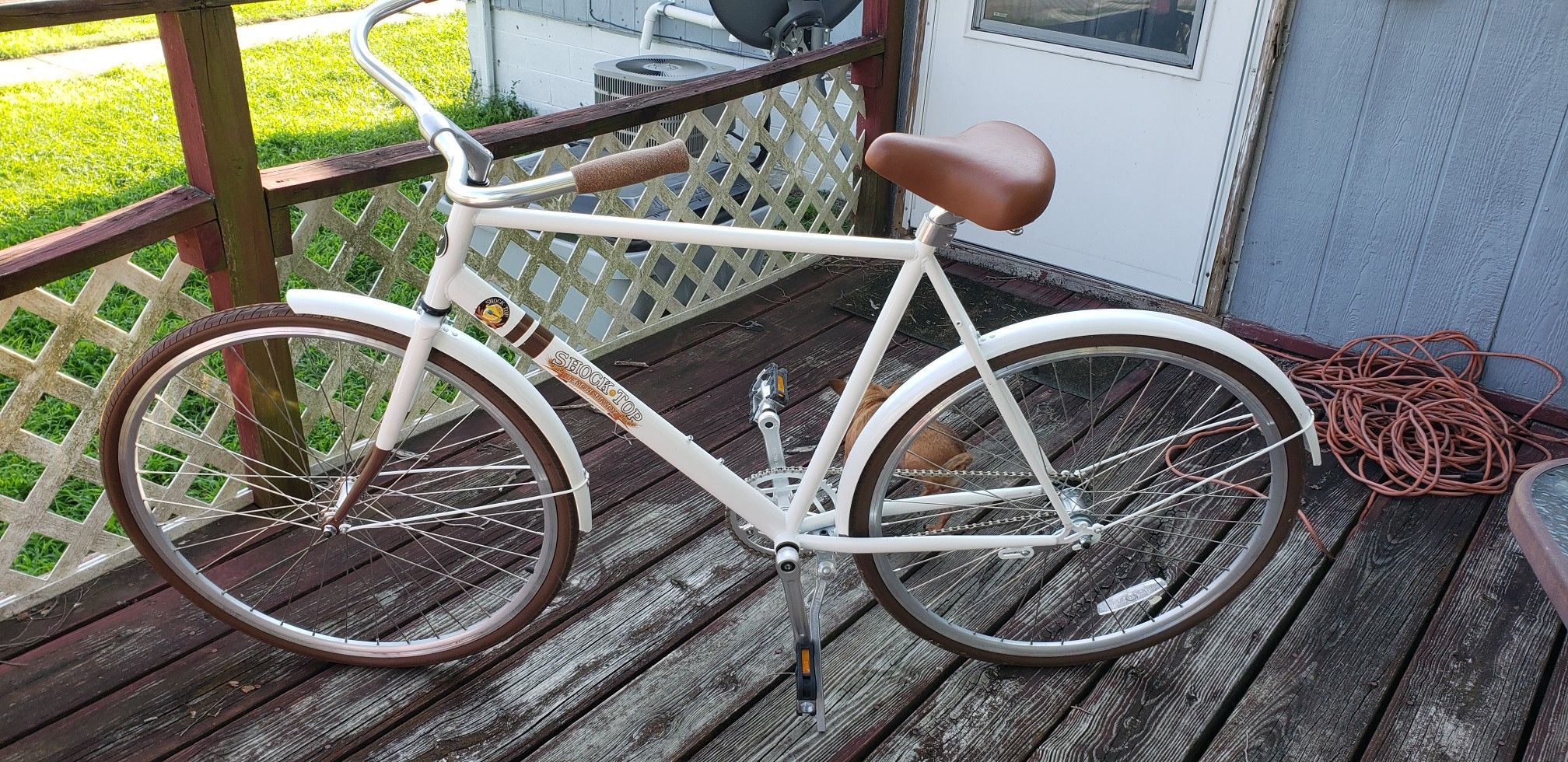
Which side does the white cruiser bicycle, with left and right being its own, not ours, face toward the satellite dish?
right

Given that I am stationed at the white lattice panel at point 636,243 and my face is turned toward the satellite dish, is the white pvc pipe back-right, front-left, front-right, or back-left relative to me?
front-left

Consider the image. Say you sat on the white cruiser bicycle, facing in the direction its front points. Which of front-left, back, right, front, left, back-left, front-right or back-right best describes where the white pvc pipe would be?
right

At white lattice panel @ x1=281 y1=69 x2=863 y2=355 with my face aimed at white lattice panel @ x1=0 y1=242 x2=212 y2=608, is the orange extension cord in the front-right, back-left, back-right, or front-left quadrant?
back-left

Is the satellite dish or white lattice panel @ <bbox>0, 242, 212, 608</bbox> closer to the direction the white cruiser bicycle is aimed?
the white lattice panel

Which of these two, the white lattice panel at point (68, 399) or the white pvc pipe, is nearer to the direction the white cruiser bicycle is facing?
the white lattice panel

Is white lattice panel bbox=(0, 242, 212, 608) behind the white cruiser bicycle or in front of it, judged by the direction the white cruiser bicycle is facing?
in front

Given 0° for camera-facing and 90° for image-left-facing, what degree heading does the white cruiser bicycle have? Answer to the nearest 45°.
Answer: approximately 90°

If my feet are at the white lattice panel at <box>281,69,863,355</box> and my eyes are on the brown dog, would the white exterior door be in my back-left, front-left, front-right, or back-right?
front-left

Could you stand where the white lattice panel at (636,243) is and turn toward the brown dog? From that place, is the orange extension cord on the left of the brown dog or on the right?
left

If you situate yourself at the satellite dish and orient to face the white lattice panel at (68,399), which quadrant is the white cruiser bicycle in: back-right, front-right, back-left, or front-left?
front-left

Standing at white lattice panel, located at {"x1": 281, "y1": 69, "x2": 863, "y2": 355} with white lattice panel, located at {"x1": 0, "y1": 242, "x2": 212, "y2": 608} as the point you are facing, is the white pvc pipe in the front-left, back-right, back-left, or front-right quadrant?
back-right

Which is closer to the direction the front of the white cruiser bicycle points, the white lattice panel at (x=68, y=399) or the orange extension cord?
the white lattice panel

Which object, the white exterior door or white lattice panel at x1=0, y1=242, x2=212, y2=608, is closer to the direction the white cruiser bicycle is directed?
the white lattice panel

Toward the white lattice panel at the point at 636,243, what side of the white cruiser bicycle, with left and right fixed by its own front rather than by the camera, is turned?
right
